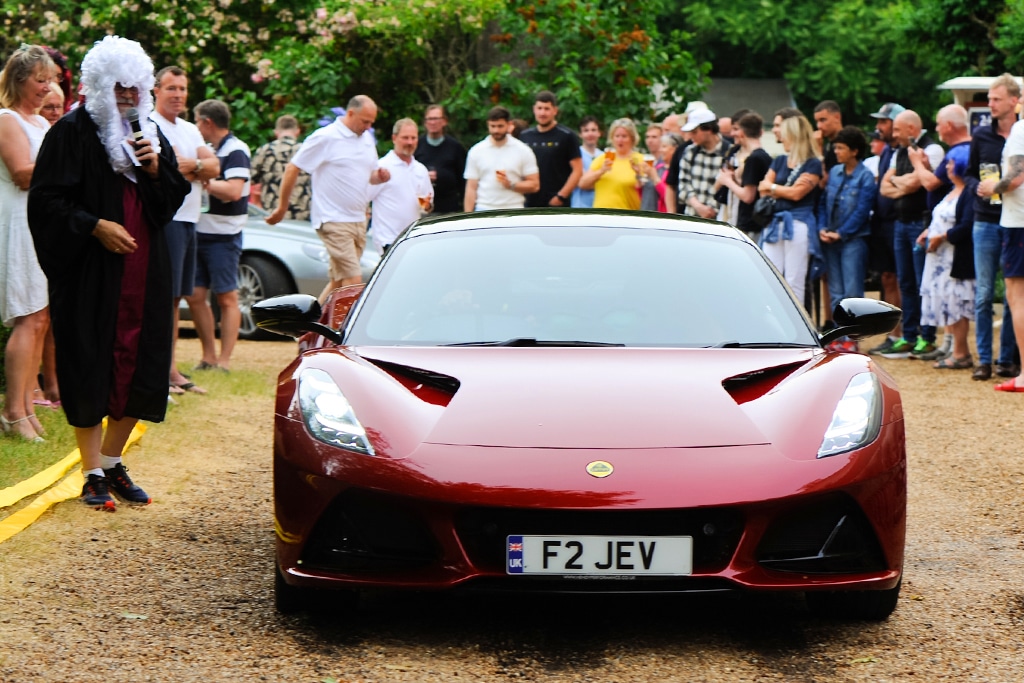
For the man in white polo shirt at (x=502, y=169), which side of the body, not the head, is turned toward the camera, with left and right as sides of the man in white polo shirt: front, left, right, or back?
front

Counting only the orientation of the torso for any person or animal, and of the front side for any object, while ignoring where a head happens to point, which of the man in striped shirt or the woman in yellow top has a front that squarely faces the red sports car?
the woman in yellow top

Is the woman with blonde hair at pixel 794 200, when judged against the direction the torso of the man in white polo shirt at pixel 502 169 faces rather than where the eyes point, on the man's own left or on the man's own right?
on the man's own left

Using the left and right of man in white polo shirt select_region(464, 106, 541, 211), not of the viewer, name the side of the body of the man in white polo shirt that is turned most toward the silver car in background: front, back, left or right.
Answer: right

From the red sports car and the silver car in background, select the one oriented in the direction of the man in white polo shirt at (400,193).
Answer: the silver car in background

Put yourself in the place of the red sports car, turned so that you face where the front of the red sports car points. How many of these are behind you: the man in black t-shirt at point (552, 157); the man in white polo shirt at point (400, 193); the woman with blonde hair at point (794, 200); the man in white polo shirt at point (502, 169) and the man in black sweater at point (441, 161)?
5

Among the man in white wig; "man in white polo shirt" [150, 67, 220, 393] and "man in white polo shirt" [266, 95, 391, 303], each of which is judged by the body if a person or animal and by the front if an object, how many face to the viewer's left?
0

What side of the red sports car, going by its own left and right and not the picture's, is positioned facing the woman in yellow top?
back

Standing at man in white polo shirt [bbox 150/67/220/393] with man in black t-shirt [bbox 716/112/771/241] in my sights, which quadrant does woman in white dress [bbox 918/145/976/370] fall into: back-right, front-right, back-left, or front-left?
front-right

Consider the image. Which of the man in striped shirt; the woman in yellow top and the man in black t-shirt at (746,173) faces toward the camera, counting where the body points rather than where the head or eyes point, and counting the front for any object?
the woman in yellow top

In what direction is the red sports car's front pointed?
toward the camera

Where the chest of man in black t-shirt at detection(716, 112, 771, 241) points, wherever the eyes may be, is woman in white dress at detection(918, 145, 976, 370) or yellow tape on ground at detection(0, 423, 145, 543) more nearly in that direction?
the yellow tape on ground

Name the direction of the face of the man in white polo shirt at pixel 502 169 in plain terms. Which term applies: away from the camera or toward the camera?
toward the camera

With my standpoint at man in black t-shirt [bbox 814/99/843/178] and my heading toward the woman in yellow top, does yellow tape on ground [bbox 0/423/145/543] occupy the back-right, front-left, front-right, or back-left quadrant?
front-left

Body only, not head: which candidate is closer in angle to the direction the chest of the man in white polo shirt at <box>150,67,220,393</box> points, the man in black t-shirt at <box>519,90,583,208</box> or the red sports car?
the red sports car
